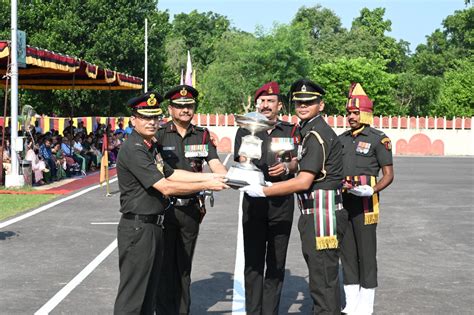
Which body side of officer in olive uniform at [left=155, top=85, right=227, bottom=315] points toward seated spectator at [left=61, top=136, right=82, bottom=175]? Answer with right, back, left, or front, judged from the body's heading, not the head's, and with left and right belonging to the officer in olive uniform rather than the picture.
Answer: back

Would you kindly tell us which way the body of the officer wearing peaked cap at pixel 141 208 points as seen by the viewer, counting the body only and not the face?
to the viewer's right

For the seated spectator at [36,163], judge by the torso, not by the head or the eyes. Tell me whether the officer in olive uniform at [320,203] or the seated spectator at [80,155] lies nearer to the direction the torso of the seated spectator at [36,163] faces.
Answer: the officer in olive uniform

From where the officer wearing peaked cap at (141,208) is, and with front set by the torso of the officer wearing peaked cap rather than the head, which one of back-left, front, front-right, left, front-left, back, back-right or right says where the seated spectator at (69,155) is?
left

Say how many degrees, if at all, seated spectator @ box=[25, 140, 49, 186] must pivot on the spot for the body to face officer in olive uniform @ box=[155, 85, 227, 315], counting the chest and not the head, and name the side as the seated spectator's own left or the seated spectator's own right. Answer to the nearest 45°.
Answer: approximately 45° to the seated spectator's own right

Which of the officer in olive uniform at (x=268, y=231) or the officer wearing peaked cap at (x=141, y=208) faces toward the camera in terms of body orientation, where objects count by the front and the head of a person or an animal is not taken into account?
the officer in olive uniform

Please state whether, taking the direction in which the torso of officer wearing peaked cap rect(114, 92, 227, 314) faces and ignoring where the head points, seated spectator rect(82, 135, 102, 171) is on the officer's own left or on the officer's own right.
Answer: on the officer's own left

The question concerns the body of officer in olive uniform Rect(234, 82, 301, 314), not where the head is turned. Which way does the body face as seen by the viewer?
toward the camera

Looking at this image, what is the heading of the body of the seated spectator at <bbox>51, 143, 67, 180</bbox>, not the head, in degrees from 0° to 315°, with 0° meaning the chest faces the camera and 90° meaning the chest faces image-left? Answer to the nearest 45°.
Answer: approximately 315°

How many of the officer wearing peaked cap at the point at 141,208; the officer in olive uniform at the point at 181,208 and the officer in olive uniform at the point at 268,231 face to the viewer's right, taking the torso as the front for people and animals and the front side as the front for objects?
1

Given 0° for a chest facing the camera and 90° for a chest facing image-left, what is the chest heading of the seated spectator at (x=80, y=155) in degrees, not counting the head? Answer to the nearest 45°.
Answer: approximately 315°

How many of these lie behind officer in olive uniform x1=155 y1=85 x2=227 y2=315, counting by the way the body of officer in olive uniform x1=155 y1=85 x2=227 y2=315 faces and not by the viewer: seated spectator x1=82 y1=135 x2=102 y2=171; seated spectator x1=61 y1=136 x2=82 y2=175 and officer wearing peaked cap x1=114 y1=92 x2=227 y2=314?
2

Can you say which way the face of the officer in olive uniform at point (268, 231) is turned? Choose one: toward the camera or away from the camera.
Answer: toward the camera

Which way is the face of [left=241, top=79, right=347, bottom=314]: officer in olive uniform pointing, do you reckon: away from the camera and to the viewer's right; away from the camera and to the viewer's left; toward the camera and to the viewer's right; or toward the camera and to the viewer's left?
toward the camera and to the viewer's left

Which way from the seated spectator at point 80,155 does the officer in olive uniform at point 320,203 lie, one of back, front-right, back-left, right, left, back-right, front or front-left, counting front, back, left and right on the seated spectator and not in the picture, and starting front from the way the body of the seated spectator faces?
front-right

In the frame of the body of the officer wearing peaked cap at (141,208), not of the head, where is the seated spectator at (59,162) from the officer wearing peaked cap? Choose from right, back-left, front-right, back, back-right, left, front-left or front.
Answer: left

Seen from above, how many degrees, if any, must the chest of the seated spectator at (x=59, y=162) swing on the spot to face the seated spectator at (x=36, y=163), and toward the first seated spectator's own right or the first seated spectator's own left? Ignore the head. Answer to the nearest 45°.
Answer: approximately 45° to the first seated spectator's own right
